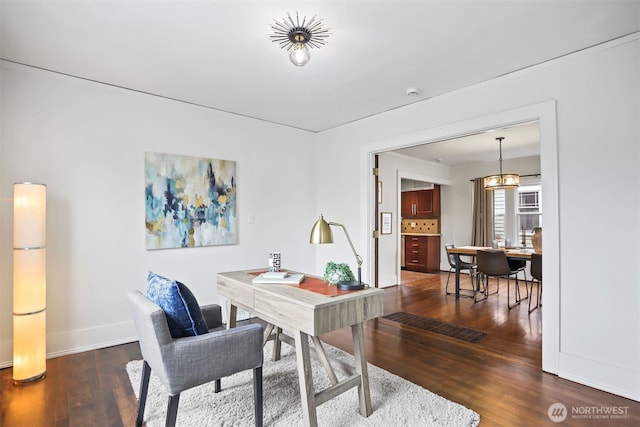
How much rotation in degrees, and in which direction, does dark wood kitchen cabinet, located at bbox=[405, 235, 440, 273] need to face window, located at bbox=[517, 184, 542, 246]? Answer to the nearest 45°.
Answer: approximately 135° to its left

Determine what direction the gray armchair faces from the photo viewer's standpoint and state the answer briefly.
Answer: facing away from the viewer and to the right of the viewer

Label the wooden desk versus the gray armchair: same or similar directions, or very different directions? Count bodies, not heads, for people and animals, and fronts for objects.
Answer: very different directions

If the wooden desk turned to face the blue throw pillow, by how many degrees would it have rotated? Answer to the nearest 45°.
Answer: approximately 45° to its right

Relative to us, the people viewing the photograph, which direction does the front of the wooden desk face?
facing the viewer and to the left of the viewer

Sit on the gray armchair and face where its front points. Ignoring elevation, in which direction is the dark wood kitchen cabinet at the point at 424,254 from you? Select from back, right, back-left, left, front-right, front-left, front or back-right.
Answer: front

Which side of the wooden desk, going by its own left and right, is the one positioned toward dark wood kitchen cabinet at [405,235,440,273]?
back

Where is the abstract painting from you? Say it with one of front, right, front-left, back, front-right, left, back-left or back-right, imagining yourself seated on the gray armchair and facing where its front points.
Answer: front-left

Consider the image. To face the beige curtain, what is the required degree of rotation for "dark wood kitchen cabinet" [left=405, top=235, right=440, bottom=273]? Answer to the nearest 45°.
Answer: approximately 135° to its left

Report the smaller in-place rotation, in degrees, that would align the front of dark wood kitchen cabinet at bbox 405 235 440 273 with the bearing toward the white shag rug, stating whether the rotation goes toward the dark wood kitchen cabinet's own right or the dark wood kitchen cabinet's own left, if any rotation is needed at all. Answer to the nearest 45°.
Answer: approximately 45° to the dark wood kitchen cabinet's own left

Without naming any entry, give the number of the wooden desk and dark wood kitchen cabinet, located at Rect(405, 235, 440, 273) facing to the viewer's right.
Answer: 0
